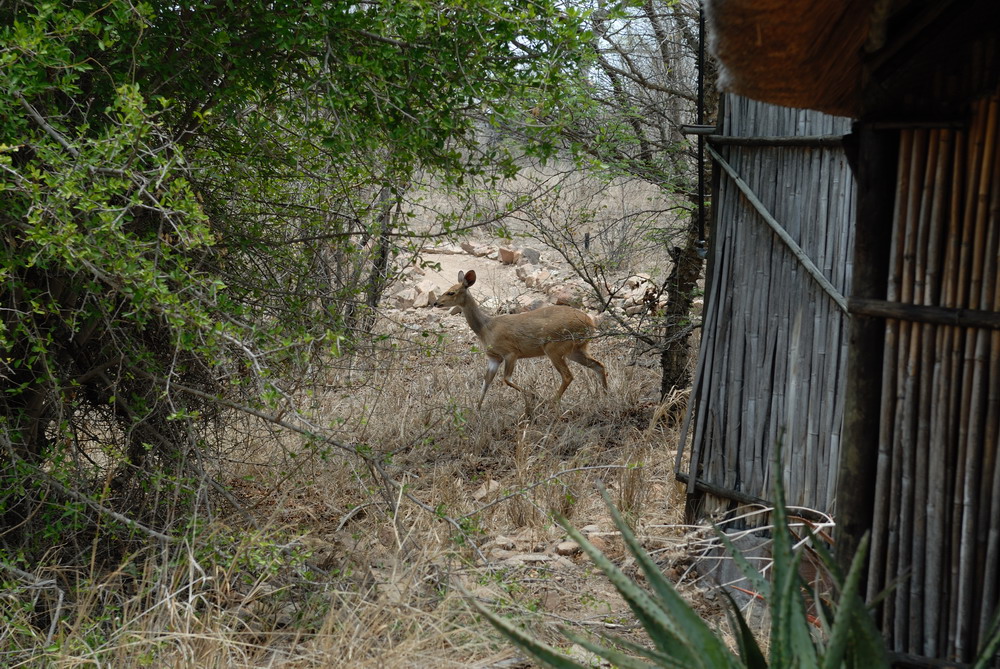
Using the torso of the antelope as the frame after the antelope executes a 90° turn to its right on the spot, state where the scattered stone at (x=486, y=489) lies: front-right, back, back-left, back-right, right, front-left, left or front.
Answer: back

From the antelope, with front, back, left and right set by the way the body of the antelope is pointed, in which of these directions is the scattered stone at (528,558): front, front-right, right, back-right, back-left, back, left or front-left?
left

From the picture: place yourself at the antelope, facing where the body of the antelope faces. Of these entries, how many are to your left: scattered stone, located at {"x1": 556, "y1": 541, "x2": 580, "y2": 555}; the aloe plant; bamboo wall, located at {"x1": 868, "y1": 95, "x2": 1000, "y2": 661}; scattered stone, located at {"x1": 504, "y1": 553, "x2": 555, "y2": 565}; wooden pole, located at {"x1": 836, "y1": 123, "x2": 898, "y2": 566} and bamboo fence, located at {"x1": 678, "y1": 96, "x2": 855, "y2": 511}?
6

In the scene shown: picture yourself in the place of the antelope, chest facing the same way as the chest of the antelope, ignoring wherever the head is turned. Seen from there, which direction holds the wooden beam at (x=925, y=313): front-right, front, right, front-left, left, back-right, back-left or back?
left

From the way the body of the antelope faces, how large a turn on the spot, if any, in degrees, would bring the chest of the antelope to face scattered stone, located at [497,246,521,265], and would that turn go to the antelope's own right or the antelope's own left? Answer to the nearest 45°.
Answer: approximately 90° to the antelope's own right

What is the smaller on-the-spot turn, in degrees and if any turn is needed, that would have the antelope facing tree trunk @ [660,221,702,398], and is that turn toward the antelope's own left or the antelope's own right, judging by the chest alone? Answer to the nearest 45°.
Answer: approximately 135° to the antelope's own left

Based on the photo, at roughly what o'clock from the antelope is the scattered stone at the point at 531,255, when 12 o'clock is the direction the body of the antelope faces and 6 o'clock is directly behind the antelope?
The scattered stone is roughly at 3 o'clock from the antelope.

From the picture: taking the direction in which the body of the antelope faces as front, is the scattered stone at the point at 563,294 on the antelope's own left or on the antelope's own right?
on the antelope's own right

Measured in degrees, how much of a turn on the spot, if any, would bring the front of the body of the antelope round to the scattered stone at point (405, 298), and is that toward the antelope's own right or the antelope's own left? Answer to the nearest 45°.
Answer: approximately 90° to the antelope's own right

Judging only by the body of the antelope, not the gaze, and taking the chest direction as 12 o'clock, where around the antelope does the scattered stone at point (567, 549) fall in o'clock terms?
The scattered stone is roughly at 9 o'clock from the antelope.

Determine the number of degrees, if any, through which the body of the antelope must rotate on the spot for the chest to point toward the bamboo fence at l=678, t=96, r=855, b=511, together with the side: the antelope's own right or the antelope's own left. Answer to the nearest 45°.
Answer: approximately 90° to the antelope's own left

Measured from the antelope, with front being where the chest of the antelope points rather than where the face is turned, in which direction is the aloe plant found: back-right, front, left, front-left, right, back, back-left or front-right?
left

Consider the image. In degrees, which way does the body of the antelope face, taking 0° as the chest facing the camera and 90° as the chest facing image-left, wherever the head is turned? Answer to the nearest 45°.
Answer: approximately 90°

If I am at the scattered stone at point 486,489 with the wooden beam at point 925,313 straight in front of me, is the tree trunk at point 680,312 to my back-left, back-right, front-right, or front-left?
back-left
